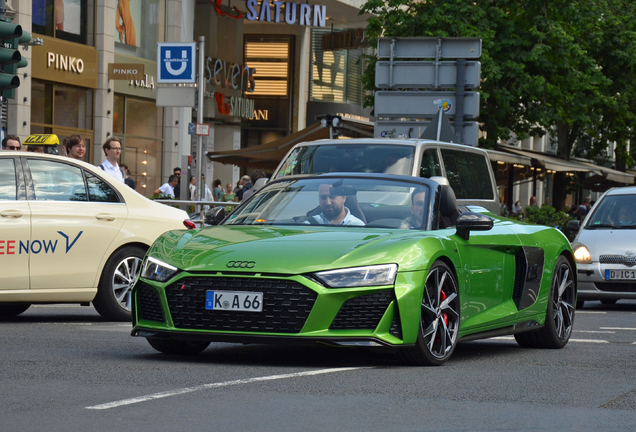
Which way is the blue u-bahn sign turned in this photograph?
toward the camera

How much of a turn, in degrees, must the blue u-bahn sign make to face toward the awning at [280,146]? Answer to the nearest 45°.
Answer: approximately 135° to its left

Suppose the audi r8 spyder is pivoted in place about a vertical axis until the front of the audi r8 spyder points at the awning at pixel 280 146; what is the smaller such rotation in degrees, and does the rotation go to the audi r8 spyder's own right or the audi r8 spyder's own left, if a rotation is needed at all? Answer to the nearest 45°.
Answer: approximately 135° to the audi r8 spyder's own right

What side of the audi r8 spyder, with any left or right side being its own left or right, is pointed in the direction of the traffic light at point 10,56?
right

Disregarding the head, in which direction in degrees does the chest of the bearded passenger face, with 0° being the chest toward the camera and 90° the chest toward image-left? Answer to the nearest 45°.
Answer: approximately 45°

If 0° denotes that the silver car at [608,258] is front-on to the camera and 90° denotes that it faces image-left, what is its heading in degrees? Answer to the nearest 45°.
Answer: approximately 0°

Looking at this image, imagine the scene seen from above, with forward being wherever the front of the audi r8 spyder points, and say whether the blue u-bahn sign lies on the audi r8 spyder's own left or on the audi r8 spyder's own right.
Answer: on the audi r8 spyder's own right

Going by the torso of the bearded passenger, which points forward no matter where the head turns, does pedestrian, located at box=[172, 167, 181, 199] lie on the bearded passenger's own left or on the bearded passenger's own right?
on the bearded passenger's own right

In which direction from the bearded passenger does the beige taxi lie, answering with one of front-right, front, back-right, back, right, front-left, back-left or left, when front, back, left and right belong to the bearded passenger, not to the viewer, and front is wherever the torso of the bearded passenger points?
right

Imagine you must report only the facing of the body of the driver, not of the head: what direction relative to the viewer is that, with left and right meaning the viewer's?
facing the viewer and to the left of the viewer

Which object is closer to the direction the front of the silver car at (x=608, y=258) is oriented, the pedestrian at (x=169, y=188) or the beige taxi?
the beige taxi

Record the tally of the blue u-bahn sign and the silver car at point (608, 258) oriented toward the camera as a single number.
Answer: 2

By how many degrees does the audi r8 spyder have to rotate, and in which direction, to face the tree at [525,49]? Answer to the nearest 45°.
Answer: approximately 135° to its right

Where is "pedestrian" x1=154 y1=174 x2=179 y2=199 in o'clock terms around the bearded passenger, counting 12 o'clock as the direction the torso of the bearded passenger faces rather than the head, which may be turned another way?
The pedestrian is roughly at 4 o'clock from the bearded passenger.
